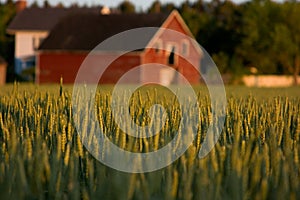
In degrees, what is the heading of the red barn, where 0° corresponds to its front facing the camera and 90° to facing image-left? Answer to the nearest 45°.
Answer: approximately 315°
